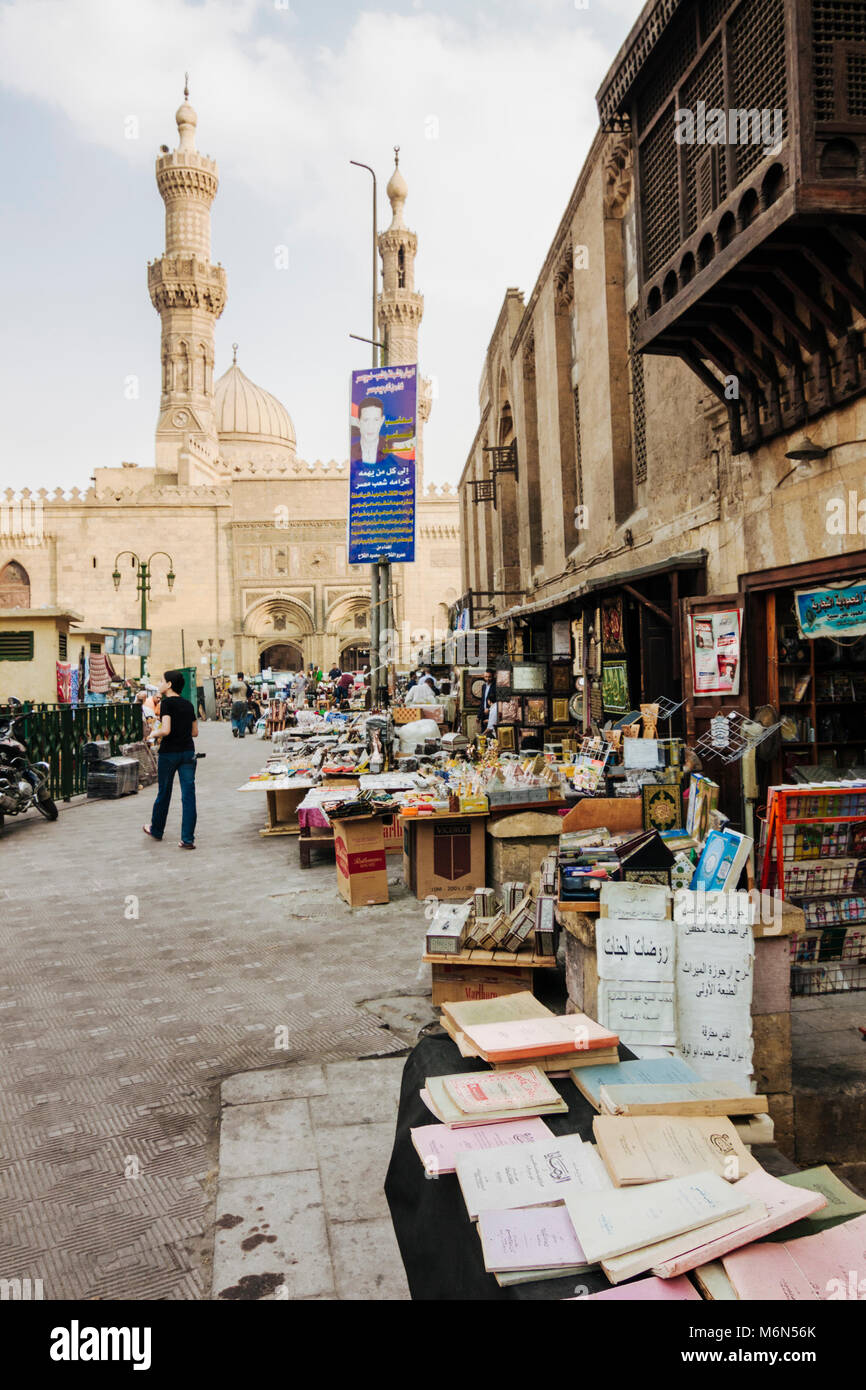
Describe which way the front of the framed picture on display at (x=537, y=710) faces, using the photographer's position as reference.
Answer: facing the viewer

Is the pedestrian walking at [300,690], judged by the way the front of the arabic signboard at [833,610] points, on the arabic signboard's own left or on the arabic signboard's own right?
on the arabic signboard's own right

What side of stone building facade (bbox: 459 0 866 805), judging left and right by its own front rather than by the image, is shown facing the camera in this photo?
left

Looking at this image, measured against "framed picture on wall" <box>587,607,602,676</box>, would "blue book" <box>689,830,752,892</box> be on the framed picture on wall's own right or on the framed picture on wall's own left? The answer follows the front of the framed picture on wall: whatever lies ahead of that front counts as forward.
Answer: on the framed picture on wall's own left

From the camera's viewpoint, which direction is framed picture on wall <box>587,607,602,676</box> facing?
to the viewer's left

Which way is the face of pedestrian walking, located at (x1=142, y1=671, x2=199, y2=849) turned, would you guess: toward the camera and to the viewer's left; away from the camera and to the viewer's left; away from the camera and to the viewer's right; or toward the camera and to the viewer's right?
away from the camera and to the viewer's left
